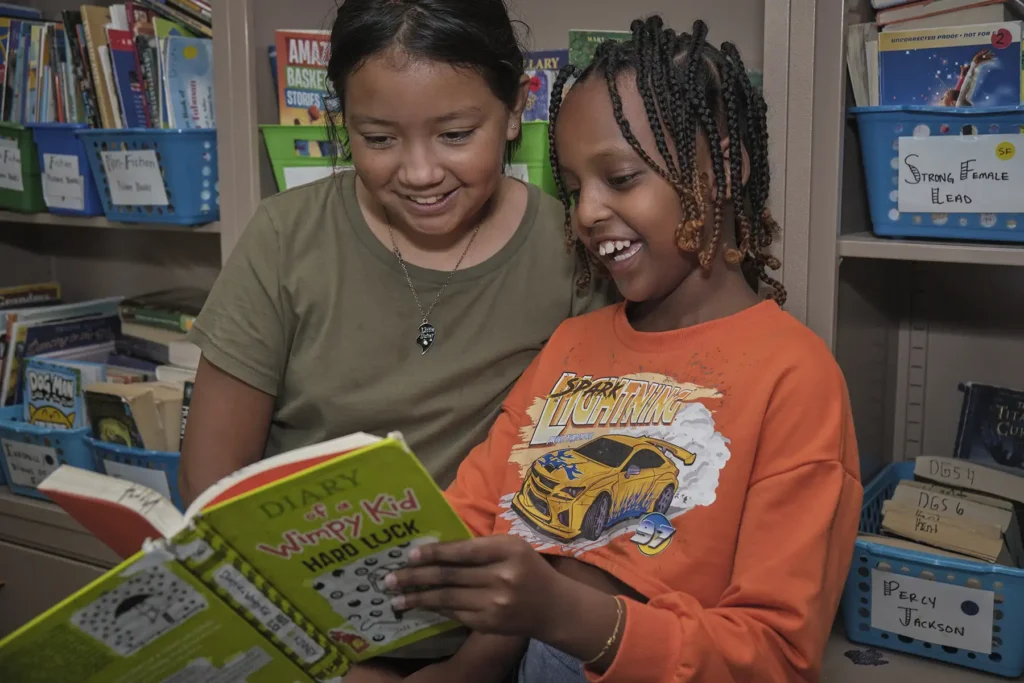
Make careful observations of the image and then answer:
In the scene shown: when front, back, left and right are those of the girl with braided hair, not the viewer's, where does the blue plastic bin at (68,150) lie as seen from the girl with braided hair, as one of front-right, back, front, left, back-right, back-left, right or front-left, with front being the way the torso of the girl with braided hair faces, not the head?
right

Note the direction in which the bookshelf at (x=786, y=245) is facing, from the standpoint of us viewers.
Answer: facing the viewer

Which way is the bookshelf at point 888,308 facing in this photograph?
toward the camera

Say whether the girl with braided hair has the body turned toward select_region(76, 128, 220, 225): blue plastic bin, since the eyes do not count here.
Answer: no

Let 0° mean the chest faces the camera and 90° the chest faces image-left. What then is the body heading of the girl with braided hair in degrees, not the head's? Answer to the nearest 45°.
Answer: approximately 45°

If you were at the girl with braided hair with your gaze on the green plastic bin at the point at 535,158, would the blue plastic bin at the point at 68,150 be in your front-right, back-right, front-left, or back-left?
front-left

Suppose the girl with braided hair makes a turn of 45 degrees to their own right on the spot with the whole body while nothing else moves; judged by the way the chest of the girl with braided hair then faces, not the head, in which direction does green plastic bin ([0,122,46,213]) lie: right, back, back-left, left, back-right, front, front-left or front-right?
front-right

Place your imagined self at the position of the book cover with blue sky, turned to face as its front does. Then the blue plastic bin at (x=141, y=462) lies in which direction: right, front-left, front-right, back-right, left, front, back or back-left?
right

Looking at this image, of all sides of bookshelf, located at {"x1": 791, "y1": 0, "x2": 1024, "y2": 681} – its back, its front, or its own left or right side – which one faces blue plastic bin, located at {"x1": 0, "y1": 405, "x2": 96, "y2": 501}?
right

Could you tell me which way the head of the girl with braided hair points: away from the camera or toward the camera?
toward the camera
